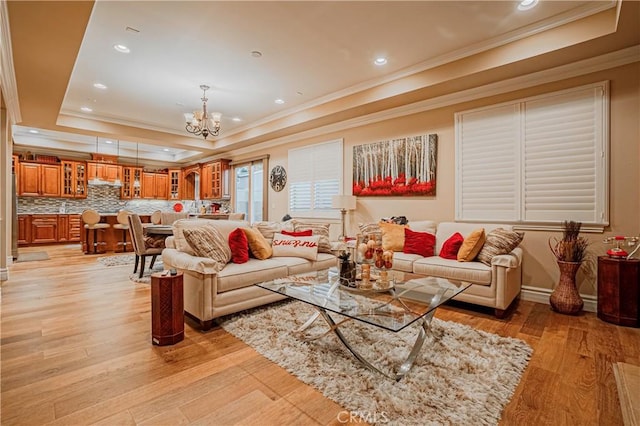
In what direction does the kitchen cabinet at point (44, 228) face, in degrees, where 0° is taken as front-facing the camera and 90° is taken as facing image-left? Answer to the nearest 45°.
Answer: approximately 0°

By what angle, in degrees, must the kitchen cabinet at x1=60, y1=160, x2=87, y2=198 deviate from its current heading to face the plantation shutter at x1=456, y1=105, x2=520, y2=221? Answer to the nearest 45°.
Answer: approximately 45° to its left

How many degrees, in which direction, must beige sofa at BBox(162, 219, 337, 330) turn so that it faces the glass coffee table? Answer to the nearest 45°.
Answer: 0° — it already faces it

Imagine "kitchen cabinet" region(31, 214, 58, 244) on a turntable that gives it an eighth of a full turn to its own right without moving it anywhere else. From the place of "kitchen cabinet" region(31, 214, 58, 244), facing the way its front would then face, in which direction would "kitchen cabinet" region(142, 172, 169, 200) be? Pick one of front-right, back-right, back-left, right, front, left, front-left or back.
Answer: back-left

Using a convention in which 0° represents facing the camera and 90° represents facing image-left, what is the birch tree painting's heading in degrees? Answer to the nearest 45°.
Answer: approximately 45°

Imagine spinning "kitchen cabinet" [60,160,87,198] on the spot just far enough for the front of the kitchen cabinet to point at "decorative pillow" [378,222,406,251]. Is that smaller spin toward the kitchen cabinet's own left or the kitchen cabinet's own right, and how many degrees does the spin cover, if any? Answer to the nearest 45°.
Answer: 0° — it already faces it

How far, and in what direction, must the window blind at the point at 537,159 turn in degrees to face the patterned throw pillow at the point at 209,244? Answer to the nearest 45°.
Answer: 0° — it already faces it

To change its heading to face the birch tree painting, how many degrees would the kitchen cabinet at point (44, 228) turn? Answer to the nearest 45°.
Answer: approximately 45° to its left

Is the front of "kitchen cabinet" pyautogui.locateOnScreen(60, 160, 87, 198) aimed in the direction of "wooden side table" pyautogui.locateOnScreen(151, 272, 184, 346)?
yes

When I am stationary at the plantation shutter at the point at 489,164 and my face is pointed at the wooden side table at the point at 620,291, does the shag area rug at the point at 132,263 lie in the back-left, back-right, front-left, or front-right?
back-right

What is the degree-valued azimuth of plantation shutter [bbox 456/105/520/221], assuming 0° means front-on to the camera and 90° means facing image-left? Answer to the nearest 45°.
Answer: approximately 45°

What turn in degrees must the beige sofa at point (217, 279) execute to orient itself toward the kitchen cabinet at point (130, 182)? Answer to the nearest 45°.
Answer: approximately 180°
